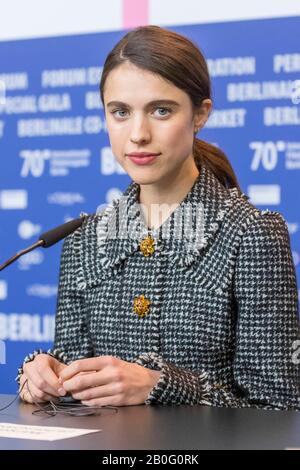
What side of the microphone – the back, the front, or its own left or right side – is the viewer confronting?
right

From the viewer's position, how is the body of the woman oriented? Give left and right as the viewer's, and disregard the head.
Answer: facing the viewer and to the left of the viewer
